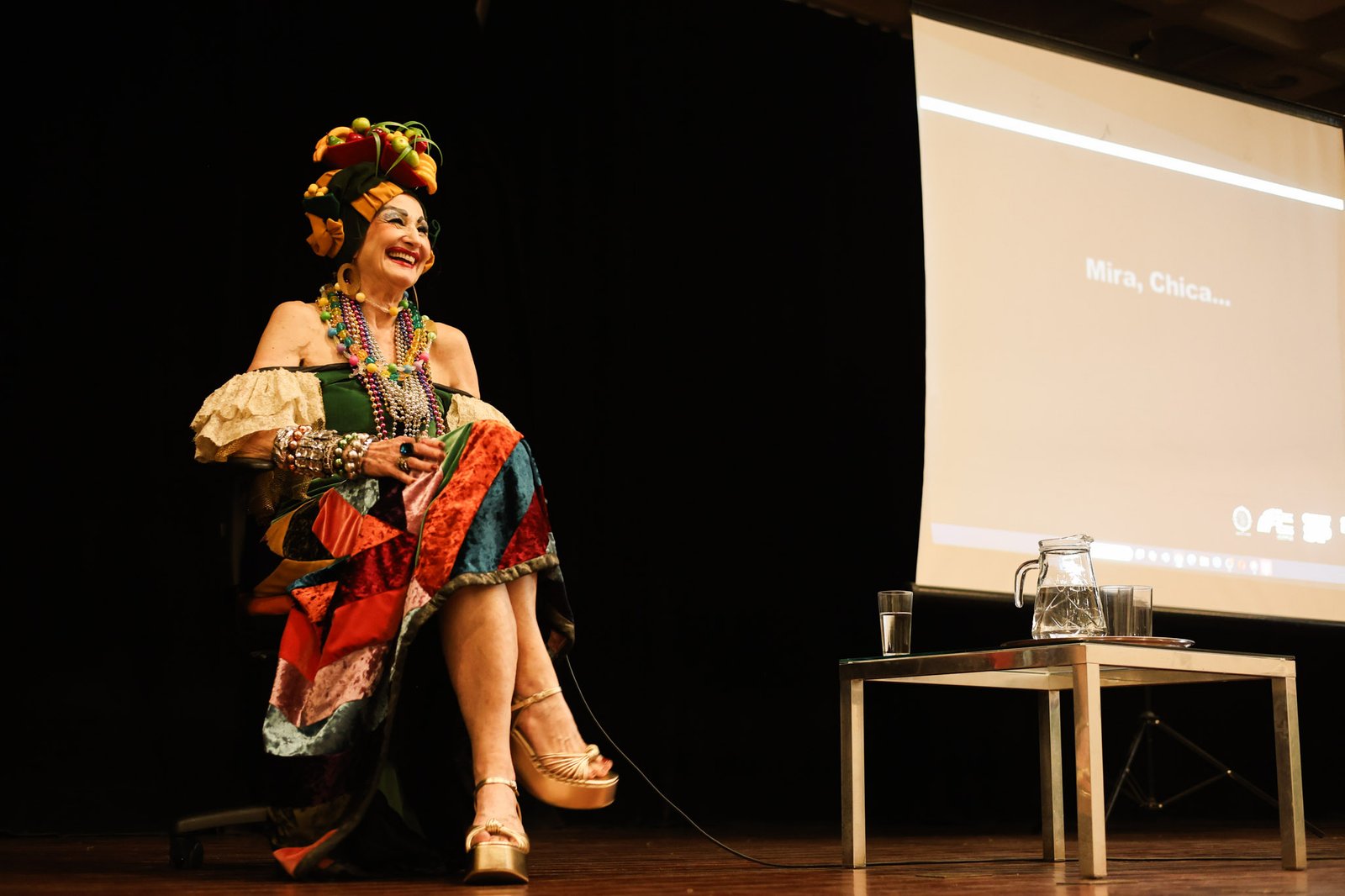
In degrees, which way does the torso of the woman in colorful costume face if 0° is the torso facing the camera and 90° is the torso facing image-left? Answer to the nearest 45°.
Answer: approximately 315°

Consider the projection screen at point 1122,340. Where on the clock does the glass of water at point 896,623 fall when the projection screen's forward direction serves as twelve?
The glass of water is roughly at 2 o'clock from the projection screen.

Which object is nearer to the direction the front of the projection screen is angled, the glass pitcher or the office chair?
the glass pitcher

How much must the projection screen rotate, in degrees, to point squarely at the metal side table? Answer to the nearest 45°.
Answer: approximately 45° to its right

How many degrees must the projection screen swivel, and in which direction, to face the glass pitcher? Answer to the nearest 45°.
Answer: approximately 45° to its right

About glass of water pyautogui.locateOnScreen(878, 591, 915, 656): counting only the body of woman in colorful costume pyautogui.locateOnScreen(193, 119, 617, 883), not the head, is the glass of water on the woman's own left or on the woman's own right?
on the woman's own left

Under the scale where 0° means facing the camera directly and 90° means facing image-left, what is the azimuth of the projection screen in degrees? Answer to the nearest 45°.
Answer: approximately 315°

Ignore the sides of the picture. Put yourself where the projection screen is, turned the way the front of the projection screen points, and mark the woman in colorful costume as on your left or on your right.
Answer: on your right
